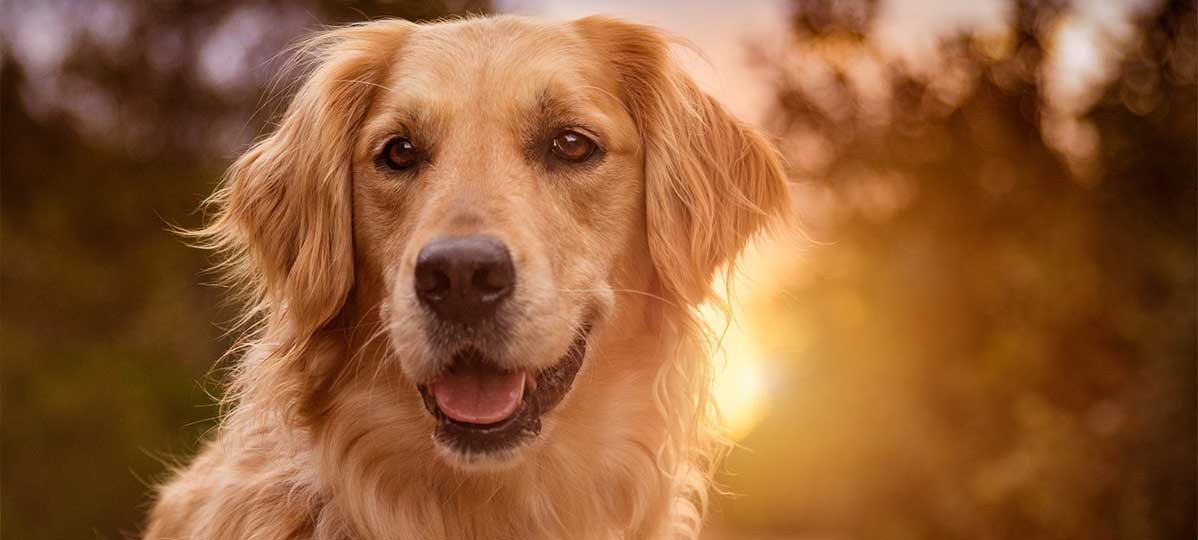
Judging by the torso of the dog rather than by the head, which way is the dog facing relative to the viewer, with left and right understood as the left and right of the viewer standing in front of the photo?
facing the viewer
